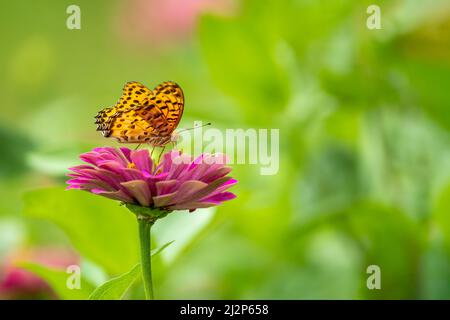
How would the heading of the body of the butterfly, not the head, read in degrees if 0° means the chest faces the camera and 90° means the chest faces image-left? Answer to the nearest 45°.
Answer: approximately 270°
